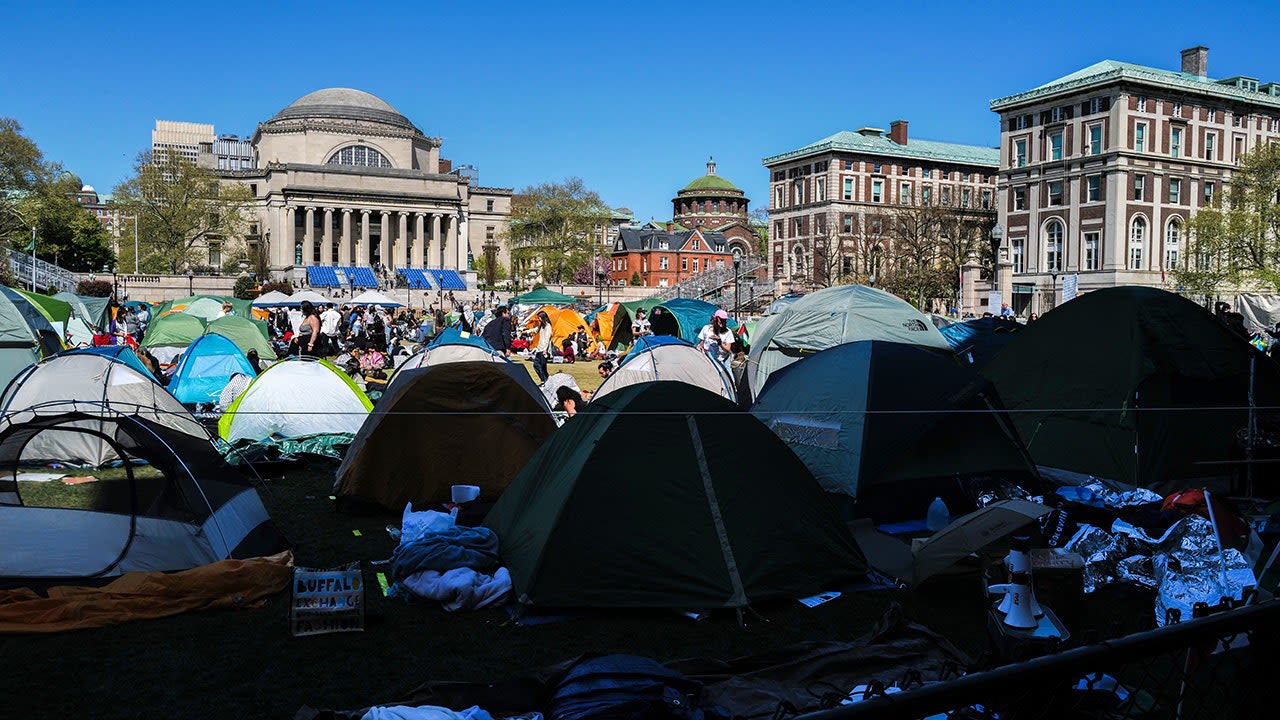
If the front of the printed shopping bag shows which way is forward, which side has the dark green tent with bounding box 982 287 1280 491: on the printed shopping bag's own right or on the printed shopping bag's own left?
on the printed shopping bag's own left

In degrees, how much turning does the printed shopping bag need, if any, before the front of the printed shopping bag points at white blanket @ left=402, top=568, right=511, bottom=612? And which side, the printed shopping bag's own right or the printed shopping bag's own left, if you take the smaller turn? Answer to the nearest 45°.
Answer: approximately 90° to the printed shopping bag's own left

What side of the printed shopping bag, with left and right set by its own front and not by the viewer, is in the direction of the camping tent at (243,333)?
back

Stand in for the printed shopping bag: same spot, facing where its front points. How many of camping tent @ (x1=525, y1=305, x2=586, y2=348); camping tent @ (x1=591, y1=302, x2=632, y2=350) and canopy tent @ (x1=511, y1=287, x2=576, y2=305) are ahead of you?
0

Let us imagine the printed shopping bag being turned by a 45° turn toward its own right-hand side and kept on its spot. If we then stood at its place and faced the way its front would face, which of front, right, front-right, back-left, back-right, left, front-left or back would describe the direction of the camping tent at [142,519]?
right

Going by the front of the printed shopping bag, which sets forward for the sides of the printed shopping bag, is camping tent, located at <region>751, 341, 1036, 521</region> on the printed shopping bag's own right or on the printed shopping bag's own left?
on the printed shopping bag's own left

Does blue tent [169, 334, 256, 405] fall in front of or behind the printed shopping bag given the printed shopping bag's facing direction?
behind

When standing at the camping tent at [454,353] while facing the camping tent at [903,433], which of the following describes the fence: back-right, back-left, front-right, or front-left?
front-right
